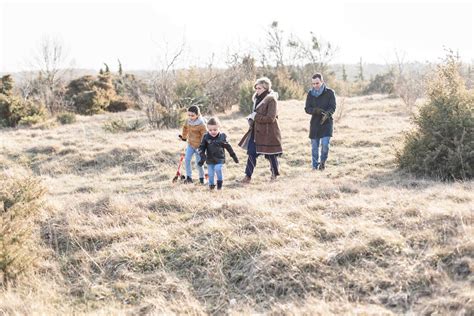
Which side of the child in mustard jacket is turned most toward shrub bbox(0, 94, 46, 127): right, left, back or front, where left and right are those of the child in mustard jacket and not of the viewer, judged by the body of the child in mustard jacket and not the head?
right

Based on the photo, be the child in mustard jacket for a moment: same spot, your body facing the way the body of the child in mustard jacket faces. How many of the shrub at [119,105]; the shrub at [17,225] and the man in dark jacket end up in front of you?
1

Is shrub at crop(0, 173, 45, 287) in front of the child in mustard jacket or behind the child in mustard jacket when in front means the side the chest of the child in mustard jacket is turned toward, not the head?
in front

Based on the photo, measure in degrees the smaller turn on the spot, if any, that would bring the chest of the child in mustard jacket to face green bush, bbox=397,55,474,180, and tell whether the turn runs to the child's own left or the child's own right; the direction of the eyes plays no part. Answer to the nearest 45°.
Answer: approximately 135° to the child's own left

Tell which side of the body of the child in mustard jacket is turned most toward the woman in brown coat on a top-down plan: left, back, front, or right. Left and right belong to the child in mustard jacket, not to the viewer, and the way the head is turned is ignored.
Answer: left

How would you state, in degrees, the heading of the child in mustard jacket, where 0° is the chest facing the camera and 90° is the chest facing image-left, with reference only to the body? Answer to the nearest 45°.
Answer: approximately 45°

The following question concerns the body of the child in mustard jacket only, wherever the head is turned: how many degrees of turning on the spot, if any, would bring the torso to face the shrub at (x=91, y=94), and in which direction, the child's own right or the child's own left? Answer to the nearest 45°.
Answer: approximately 135° to the child's own right

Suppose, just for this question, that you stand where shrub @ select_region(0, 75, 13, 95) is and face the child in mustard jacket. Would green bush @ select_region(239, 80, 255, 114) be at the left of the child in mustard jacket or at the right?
left

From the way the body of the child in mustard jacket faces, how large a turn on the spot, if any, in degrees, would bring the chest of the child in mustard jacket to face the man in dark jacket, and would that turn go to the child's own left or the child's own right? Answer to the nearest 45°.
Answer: approximately 135° to the child's own left

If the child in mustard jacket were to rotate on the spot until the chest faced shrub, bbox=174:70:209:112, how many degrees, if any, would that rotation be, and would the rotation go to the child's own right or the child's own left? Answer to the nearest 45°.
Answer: approximately 135° to the child's own right

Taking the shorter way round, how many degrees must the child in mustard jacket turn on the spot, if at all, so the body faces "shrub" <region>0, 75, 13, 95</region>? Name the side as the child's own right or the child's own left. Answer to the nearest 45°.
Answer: approximately 90° to the child's own right
